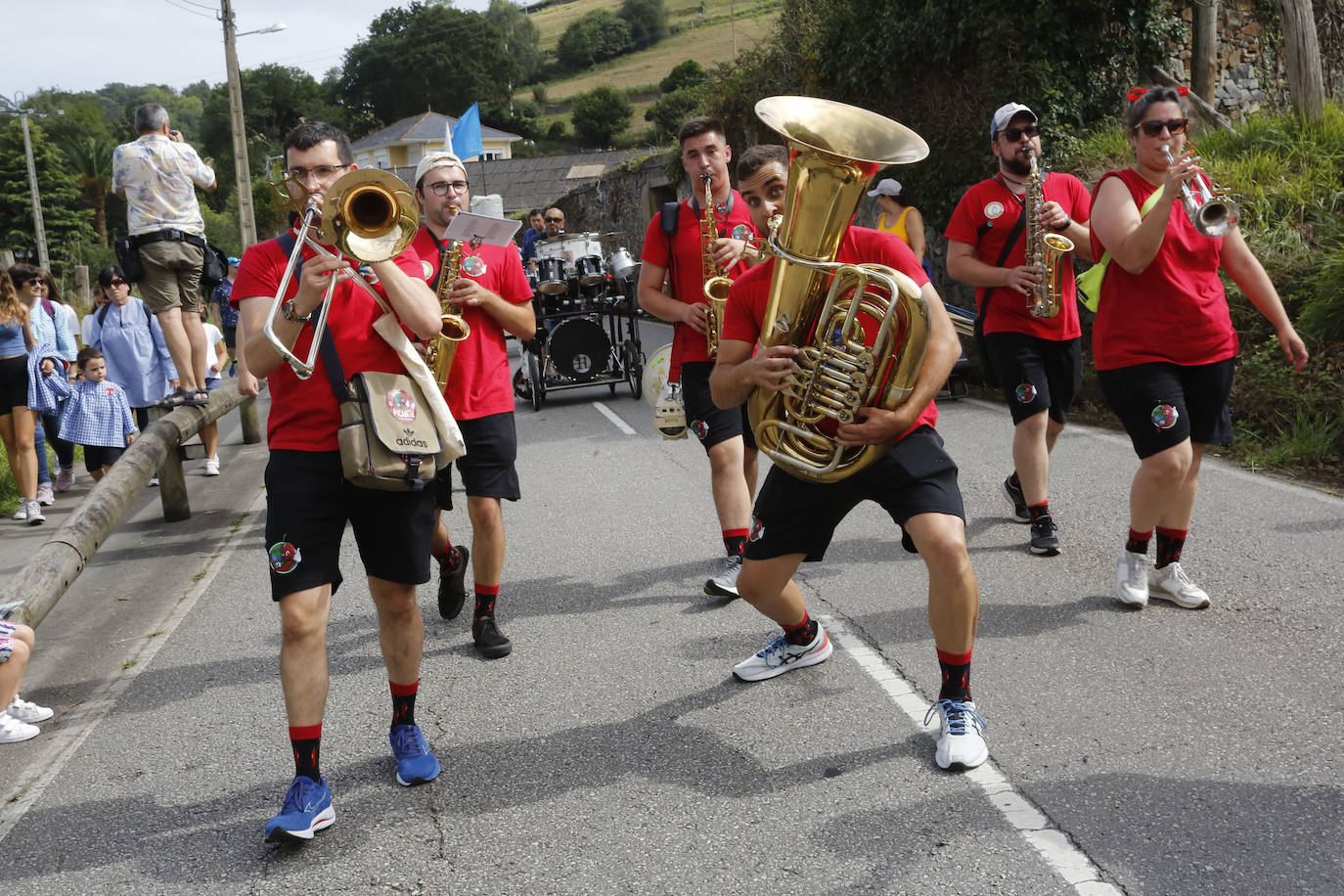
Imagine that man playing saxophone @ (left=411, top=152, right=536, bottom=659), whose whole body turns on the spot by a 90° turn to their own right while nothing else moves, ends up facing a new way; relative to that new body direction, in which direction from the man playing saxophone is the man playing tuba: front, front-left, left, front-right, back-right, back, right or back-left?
back-left

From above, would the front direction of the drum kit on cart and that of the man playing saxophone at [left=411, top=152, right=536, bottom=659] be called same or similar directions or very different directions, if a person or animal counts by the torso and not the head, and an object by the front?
same or similar directions

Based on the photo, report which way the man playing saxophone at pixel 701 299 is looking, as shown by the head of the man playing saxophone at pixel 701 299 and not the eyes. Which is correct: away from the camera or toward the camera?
toward the camera

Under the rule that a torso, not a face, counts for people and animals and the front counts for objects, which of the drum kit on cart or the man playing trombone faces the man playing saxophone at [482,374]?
the drum kit on cart

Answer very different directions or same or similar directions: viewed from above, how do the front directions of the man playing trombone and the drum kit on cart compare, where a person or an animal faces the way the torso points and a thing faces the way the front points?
same or similar directions

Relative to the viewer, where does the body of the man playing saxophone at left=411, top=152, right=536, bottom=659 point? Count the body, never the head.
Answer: toward the camera

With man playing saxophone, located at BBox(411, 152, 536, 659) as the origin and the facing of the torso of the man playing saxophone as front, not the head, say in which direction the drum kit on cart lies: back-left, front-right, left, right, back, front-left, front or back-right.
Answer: back

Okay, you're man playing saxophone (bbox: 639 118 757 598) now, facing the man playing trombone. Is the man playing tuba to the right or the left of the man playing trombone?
left

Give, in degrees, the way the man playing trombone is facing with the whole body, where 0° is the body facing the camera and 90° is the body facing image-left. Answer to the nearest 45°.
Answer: approximately 0°

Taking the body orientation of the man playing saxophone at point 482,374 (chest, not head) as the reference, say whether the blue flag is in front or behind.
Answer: behind

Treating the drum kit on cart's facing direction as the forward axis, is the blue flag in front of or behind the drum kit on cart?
behind

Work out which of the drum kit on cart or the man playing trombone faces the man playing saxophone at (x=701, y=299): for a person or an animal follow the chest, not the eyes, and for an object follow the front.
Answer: the drum kit on cart

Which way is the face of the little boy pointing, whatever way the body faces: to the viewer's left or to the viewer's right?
to the viewer's right

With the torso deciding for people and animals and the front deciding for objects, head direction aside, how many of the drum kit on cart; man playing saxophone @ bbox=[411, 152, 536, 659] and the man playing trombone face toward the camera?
3

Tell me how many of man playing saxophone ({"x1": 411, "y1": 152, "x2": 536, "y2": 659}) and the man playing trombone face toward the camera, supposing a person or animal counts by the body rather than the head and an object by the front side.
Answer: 2

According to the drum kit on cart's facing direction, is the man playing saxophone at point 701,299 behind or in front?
in front

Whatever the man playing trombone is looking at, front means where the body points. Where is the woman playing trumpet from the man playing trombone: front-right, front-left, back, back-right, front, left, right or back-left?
left

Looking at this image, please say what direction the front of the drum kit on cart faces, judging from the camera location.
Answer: facing the viewer
